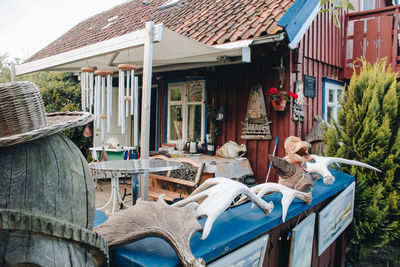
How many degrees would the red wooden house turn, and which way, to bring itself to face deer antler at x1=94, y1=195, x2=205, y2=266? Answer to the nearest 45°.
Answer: approximately 45° to its left

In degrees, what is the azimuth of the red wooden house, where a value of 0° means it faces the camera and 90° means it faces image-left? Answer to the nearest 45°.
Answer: approximately 45°

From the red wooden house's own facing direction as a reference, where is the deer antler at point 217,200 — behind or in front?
in front

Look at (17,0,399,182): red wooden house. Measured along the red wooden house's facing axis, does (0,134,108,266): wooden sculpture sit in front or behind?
in front

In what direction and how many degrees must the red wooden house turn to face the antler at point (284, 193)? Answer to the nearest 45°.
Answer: approximately 45° to its left
